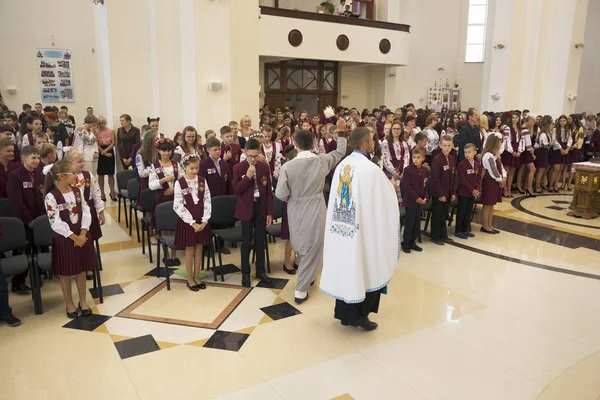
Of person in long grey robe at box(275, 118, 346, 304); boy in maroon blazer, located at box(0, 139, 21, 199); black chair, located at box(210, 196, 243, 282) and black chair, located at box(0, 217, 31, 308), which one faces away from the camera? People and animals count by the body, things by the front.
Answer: the person in long grey robe

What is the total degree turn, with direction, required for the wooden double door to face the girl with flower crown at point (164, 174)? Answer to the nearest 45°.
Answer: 0° — it already faces them

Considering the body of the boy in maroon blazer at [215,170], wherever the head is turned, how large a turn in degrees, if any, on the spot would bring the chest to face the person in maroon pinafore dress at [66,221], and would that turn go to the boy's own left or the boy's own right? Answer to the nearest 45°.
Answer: approximately 90° to the boy's own right

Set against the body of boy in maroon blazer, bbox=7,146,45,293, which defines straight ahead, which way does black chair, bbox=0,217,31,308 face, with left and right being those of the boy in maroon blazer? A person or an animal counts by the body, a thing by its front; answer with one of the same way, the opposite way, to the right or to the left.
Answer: the same way

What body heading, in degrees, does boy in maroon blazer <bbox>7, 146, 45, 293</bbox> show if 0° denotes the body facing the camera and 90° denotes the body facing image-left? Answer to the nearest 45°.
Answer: approximately 315°

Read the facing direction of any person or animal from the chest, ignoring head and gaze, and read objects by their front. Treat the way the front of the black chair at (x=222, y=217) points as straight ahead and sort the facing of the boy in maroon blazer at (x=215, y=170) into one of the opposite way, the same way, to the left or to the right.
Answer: the same way

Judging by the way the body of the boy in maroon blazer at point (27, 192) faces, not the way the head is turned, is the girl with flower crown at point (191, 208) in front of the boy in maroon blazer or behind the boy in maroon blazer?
in front

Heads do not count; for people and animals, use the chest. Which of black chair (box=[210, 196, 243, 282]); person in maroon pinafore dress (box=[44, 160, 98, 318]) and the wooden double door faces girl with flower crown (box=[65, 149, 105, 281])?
the wooden double door

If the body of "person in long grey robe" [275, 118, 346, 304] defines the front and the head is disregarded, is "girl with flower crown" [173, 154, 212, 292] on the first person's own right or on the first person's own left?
on the first person's own left

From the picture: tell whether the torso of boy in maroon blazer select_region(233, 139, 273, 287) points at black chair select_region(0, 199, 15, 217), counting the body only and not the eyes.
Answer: no

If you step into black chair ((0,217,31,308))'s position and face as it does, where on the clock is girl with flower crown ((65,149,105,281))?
The girl with flower crown is roughly at 10 o'clock from the black chair.

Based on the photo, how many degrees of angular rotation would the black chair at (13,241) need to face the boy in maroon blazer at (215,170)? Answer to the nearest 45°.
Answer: approximately 45° to its left

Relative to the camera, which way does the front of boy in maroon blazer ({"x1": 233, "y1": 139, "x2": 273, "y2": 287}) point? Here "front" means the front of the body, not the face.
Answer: toward the camera

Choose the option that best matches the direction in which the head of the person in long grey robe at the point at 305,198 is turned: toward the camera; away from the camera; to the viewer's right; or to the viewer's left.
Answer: away from the camera

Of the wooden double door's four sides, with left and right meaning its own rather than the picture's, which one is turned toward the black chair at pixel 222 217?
front

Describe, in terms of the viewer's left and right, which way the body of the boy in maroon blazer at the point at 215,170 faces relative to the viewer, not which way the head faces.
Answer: facing the viewer and to the right of the viewer
